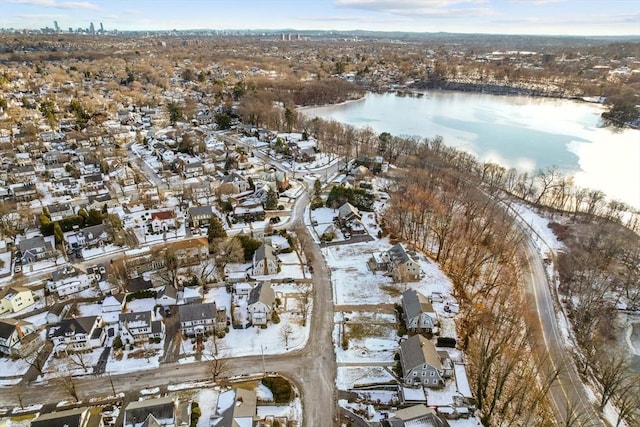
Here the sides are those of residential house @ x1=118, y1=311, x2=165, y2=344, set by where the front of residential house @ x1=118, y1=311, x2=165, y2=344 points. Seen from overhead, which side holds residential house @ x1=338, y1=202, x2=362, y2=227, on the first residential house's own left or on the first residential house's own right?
on the first residential house's own left

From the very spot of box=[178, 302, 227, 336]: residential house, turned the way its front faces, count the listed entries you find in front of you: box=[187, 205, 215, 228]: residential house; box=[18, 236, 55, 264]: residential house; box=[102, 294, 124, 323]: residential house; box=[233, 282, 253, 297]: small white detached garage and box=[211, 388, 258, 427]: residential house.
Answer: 1

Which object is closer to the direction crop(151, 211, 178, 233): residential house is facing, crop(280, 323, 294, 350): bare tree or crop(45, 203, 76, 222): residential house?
the bare tree

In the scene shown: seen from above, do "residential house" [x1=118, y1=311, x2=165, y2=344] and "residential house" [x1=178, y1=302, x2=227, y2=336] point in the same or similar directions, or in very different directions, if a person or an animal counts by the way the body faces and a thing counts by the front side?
same or similar directions

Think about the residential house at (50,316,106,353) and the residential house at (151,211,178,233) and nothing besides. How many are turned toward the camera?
2

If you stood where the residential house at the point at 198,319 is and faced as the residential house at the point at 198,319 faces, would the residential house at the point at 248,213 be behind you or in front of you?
behind

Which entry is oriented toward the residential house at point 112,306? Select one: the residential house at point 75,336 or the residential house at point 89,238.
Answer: the residential house at point 89,238

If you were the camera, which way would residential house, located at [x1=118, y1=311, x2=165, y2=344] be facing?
facing the viewer

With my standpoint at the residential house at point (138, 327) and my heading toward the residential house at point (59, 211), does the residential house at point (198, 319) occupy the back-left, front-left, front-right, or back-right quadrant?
back-right

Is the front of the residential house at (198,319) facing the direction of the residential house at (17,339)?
no

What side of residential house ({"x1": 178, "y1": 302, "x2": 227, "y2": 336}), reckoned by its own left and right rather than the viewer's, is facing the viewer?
front

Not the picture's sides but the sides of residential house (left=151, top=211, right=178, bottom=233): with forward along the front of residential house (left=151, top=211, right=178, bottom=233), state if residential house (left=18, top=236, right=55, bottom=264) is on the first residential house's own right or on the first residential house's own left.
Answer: on the first residential house's own right

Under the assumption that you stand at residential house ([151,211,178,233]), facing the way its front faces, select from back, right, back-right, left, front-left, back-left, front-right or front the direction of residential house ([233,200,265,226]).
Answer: left

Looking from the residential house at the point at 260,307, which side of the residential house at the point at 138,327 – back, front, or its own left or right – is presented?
left

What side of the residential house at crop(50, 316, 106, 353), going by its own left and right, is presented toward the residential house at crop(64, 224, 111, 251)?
back

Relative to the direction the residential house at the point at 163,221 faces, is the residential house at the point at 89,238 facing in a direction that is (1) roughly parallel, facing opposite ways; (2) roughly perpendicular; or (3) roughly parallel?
roughly parallel

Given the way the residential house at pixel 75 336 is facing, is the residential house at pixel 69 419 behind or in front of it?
in front

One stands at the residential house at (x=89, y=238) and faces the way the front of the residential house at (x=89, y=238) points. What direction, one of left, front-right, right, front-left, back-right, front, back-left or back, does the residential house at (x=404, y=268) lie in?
front-left

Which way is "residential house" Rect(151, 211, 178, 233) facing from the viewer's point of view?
toward the camera
